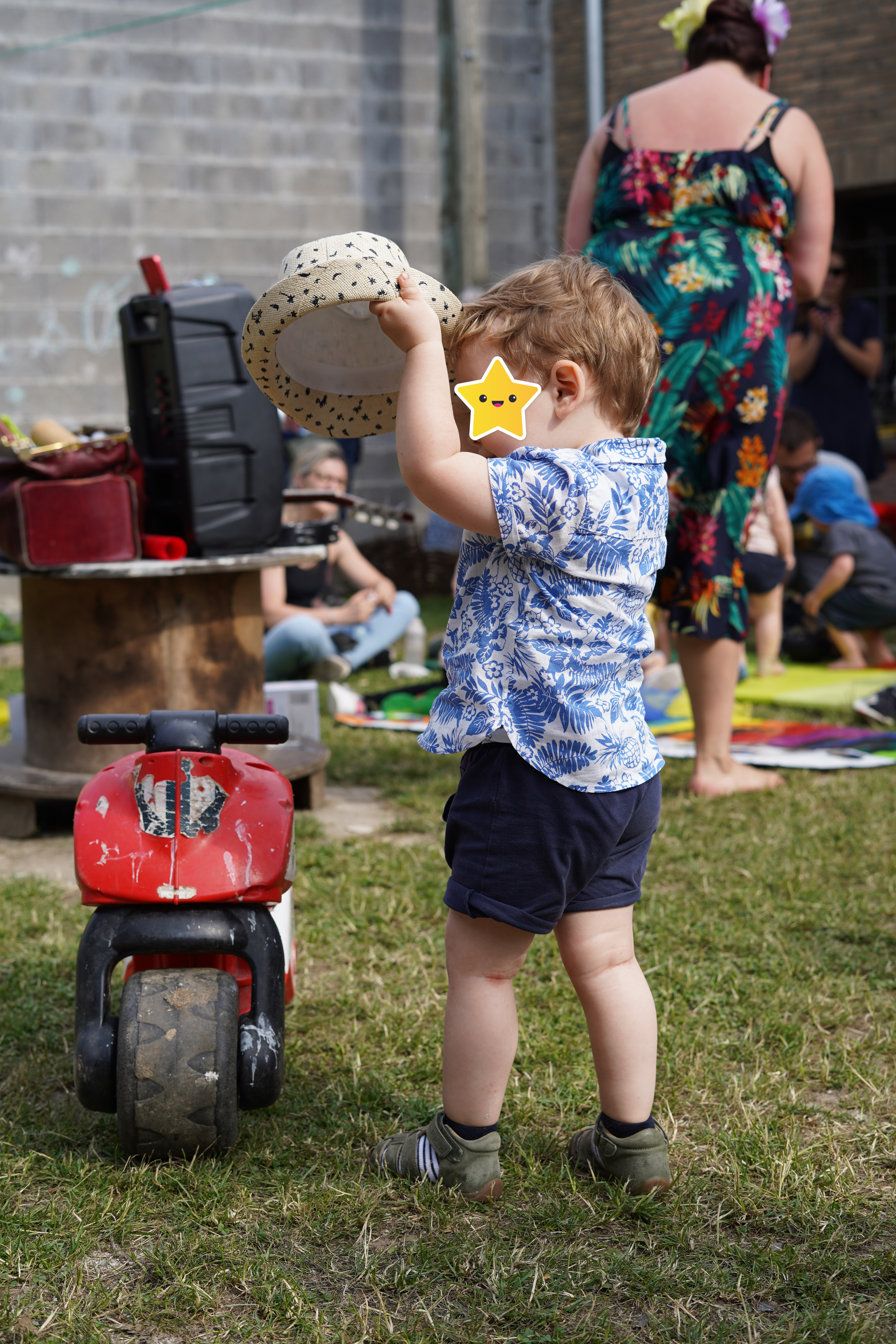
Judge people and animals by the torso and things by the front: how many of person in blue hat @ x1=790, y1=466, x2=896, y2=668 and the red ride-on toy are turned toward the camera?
1

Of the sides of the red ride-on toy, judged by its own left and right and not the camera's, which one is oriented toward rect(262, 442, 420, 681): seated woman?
back

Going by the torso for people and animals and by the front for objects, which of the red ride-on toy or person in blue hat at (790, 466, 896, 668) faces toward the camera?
the red ride-on toy

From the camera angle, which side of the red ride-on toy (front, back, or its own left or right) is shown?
front

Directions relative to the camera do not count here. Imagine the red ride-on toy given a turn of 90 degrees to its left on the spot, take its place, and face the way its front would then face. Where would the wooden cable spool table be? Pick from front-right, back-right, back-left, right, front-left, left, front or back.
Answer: left

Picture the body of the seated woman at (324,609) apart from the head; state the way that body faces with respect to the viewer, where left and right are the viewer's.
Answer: facing the viewer and to the right of the viewer

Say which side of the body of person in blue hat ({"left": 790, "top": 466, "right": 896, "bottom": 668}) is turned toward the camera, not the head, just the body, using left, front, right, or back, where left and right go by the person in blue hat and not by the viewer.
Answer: left

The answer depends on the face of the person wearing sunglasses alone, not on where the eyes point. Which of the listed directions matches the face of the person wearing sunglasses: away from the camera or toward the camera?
toward the camera

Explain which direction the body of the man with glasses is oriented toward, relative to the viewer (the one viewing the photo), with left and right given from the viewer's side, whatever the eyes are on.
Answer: facing the viewer and to the left of the viewer
